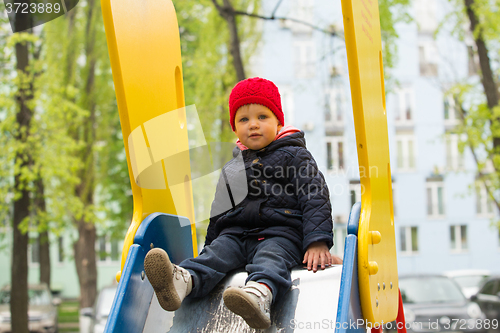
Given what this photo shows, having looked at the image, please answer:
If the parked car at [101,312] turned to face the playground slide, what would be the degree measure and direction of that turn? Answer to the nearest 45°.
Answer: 0° — it already faces it

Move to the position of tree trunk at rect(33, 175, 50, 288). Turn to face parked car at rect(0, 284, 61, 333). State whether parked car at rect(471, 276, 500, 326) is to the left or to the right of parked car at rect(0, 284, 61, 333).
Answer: left

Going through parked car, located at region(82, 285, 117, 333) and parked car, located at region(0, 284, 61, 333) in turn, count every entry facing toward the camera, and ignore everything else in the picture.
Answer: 2

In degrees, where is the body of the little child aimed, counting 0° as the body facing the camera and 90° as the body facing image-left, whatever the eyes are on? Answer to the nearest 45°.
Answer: approximately 45°

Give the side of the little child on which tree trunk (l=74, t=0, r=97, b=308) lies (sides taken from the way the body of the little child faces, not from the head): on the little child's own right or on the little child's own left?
on the little child's own right

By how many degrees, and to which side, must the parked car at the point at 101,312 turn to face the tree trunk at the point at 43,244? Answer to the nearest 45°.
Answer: approximately 180°

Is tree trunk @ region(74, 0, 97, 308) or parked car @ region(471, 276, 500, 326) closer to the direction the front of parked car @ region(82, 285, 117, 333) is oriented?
the parked car

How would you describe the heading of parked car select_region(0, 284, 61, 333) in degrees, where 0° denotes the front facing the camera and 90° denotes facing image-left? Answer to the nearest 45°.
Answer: approximately 0°
